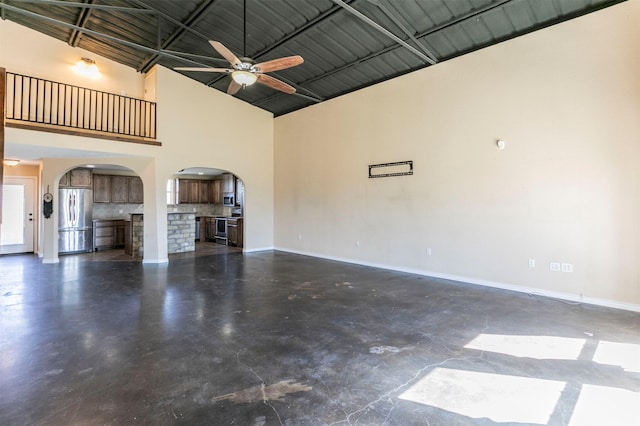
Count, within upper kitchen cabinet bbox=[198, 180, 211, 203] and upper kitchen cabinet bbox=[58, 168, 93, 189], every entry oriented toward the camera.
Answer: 2

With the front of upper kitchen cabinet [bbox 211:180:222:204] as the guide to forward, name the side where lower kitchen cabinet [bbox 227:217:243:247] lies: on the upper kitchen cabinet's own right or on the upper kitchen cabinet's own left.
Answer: on the upper kitchen cabinet's own left

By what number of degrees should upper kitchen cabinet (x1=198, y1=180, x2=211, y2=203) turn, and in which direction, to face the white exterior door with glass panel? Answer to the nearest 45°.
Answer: approximately 90° to its right

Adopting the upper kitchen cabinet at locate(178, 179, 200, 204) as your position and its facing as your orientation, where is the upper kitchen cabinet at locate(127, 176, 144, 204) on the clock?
the upper kitchen cabinet at locate(127, 176, 144, 204) is roughly at 2 o'clock from the upper kitchen cabinet at locate(178, 179, 200, 204).

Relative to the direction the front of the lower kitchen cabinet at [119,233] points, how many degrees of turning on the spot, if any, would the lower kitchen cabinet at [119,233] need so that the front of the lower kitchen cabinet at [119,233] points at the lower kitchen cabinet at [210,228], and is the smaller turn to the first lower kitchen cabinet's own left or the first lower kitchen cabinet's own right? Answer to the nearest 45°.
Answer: approximately 90° to the first lower kitchen cabinet's own left

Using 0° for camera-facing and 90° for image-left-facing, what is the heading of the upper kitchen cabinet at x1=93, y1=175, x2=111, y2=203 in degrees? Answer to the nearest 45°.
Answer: approximately 0°

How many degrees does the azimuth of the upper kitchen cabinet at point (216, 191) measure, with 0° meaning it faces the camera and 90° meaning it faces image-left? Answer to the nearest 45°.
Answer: approximately 45°

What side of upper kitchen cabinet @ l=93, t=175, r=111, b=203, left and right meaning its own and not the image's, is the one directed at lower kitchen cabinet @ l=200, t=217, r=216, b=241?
left
